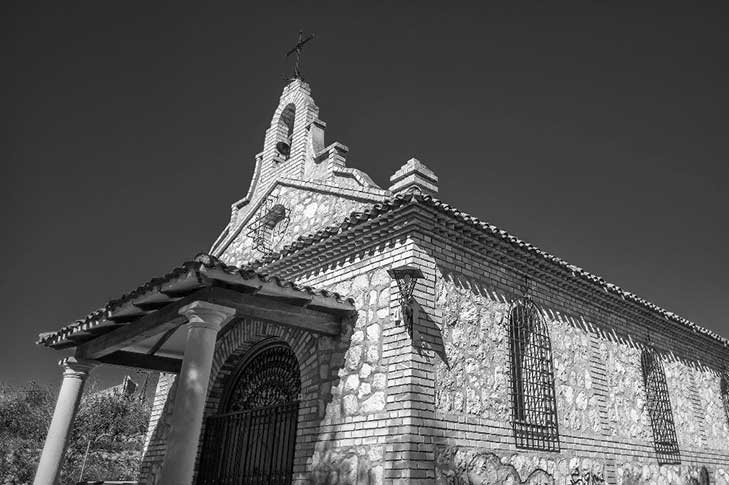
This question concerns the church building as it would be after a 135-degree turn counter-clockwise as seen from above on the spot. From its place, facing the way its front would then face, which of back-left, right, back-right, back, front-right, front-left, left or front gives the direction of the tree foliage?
back-left

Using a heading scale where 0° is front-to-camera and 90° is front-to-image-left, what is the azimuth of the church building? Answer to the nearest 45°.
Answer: approximately 45°
